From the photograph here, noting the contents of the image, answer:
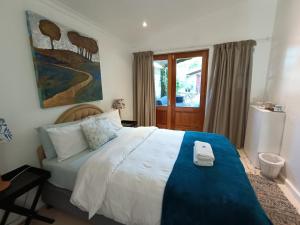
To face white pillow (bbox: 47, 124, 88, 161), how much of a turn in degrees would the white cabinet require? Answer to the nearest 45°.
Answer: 0° — it already faces it

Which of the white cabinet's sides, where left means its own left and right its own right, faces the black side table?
front

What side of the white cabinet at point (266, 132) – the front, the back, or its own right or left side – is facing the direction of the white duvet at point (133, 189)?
front

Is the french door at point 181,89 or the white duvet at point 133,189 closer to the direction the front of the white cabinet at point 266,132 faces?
the white duvet

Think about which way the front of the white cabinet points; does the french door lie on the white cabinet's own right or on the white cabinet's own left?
on the white cabinet's own right

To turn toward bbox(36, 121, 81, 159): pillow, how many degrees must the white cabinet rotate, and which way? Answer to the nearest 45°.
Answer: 0° — it already faces it

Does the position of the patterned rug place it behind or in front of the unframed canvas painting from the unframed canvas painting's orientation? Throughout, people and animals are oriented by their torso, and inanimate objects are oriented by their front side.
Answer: in front

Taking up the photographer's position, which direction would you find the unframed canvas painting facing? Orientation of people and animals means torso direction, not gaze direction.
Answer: facing the viewer and to the right of the viewer

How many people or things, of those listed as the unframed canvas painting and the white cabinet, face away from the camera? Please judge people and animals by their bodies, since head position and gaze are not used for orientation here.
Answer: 0

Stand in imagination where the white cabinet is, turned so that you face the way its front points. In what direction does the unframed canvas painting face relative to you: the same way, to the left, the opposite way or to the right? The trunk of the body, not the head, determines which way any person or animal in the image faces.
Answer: the opposite way

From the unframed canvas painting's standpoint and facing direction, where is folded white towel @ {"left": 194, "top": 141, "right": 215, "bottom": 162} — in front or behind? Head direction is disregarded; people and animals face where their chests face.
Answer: in front
